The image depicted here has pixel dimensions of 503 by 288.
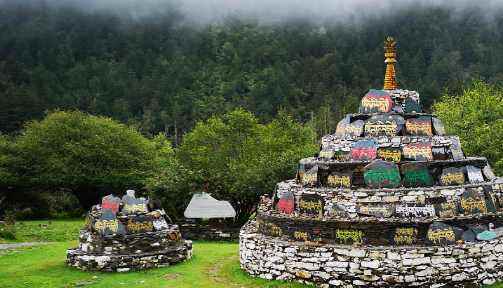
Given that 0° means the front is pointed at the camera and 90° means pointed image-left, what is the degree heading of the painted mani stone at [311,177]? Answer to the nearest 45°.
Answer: approximately 45°

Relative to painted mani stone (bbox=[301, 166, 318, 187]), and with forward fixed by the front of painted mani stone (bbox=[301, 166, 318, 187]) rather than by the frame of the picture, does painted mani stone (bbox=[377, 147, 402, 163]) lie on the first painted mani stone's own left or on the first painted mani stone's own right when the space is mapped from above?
on the first painted mani stone's own left

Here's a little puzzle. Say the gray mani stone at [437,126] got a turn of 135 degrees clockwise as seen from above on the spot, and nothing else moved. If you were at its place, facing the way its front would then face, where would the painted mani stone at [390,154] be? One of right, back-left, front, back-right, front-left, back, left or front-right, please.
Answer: front-left

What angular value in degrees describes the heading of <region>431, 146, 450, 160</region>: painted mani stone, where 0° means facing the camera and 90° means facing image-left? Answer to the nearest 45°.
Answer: approximately 0°

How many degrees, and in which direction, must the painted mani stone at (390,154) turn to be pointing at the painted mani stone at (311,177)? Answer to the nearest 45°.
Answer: approximately 90° to its right

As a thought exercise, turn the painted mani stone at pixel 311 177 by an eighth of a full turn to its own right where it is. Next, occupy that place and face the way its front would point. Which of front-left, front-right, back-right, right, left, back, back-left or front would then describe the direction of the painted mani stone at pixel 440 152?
back

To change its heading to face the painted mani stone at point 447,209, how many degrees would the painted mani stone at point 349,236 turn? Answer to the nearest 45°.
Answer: approximately 90° to its left
